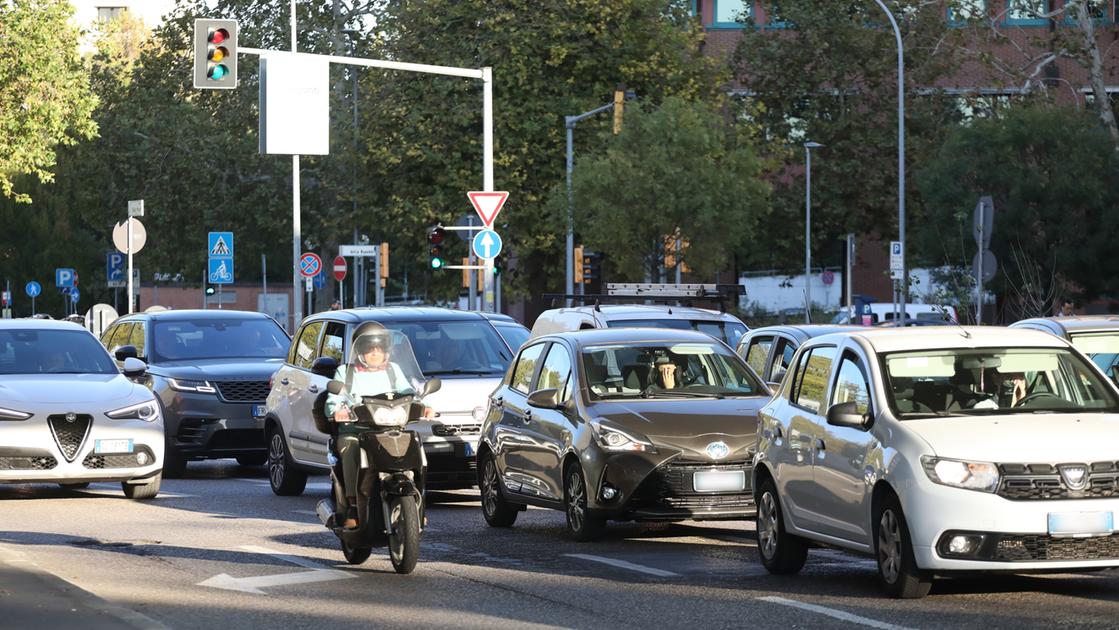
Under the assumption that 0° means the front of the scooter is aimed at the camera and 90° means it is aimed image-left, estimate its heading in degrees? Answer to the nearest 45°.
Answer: approximately 0°

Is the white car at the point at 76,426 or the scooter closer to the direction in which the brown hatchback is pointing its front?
the scooter

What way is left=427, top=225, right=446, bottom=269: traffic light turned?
toward the camera

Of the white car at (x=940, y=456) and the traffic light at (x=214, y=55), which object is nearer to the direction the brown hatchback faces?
the white car

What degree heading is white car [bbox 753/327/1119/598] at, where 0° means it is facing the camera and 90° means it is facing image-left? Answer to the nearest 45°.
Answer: approximately 315°

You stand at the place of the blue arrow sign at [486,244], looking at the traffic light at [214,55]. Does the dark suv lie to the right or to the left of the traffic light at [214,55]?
left

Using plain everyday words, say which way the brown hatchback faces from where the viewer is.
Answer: facing the viewer and to the right of the viewer

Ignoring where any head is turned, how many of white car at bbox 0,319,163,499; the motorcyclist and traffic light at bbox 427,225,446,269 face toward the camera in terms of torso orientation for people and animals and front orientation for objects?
3

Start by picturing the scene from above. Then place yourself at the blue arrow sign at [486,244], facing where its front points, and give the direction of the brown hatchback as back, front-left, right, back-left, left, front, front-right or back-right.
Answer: front

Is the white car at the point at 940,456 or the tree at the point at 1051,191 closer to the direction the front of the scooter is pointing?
the white car

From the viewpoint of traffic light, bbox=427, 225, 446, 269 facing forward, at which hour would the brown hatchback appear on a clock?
The brown hatchback is roughly at 12 o'clock from the traffic light.

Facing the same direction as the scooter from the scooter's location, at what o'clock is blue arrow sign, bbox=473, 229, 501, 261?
The blue arrow sign is roughly at 6 o'clock from the scooter.

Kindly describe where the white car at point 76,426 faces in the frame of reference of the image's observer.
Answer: facing the viewer

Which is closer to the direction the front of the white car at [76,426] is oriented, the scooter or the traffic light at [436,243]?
the scooter

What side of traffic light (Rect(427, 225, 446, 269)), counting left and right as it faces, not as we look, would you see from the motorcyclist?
front

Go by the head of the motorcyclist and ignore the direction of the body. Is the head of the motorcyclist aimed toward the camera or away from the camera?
toward the camera

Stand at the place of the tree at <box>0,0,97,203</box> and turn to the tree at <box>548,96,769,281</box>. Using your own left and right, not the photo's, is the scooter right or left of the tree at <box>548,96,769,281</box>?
right

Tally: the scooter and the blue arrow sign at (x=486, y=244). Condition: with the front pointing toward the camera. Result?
2
